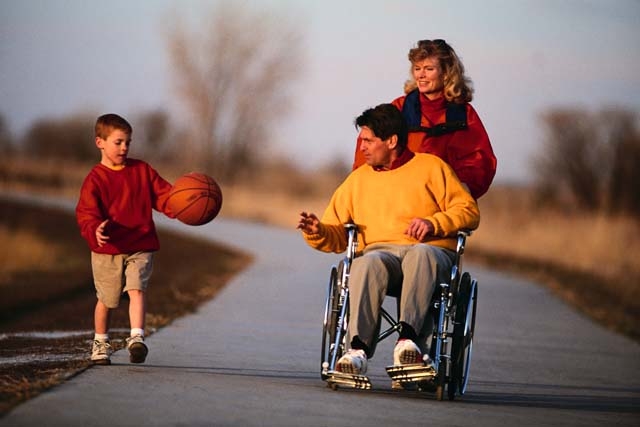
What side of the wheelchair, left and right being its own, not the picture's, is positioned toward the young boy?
right

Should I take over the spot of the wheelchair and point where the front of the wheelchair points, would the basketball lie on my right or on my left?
on my right

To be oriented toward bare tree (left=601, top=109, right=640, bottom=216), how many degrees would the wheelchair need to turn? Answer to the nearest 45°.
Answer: approximately 180°

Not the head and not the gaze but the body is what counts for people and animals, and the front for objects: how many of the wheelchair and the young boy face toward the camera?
2

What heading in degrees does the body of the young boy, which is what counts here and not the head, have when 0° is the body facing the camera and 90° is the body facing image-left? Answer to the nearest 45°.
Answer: approximately 0°

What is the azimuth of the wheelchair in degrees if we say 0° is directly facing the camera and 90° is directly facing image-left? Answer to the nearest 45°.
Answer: approximately 0°

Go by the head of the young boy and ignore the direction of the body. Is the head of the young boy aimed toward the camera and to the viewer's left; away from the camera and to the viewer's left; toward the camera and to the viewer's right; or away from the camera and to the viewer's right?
toward the camera and to the viewer's right

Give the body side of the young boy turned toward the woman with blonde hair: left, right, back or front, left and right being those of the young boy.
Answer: left
